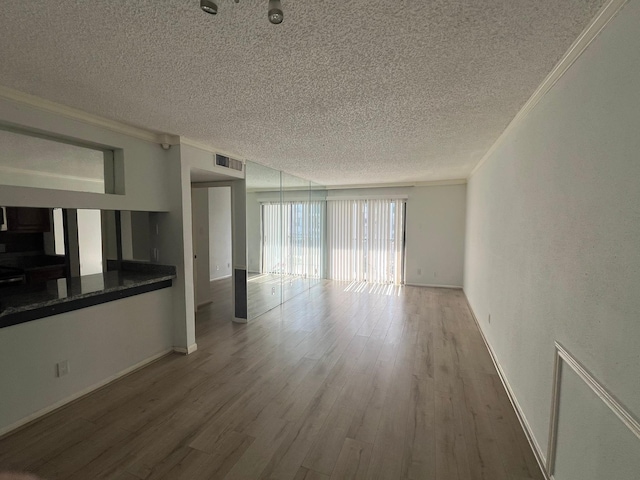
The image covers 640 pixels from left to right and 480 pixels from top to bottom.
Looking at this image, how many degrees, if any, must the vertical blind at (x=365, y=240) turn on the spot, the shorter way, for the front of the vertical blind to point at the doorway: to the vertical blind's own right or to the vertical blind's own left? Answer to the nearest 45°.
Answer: approximately 45° to the vertical blind's own right

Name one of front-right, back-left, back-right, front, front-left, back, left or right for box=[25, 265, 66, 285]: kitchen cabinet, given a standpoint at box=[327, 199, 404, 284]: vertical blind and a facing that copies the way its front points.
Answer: front-right

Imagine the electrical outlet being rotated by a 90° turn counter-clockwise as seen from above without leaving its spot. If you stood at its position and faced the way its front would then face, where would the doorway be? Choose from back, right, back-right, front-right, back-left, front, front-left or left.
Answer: front

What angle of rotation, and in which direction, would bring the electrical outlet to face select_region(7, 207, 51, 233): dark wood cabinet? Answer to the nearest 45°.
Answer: approximately 135° to its left

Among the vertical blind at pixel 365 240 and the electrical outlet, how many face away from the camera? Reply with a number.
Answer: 0

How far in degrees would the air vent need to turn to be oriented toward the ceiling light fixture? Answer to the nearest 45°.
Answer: approximately 45° to its right

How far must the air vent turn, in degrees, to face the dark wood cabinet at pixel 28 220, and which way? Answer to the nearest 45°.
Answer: approximately 135° to its right

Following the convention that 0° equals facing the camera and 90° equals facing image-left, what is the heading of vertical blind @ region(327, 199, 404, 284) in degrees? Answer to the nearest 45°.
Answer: approximately 0°

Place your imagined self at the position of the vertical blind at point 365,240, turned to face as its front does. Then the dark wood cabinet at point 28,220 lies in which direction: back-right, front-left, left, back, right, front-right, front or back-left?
front-right

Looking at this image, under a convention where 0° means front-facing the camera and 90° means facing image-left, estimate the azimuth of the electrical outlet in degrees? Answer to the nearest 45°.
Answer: approximately 315°

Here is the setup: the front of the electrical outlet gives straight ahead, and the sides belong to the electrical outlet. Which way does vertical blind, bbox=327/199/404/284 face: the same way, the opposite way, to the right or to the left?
to the right

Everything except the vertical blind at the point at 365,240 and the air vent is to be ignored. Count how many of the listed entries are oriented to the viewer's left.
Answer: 0
